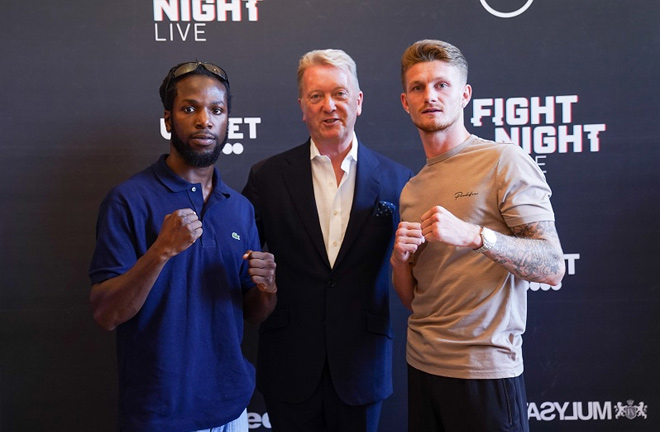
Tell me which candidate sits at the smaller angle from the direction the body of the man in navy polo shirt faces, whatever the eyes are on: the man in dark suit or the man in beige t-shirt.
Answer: the man in beige t-shirt

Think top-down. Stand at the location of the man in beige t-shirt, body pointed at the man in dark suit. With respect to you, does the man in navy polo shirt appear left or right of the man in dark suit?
left

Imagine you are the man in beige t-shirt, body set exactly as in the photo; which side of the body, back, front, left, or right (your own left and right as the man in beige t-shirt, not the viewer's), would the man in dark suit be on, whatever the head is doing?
right

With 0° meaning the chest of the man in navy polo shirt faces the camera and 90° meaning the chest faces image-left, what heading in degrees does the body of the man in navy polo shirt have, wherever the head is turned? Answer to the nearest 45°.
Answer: approximately 315°

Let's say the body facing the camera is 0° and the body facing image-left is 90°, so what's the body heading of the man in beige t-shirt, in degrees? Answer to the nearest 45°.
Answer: approximately 45°

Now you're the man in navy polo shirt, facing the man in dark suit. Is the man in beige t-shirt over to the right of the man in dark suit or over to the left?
right

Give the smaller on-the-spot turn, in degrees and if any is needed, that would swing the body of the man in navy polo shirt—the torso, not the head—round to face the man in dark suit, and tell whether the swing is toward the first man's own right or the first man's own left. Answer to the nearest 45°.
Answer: approximately 90° to the first man's own left

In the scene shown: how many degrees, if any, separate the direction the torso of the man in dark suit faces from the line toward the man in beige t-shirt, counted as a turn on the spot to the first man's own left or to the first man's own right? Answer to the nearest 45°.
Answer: approximately 45° to the first man's own left
